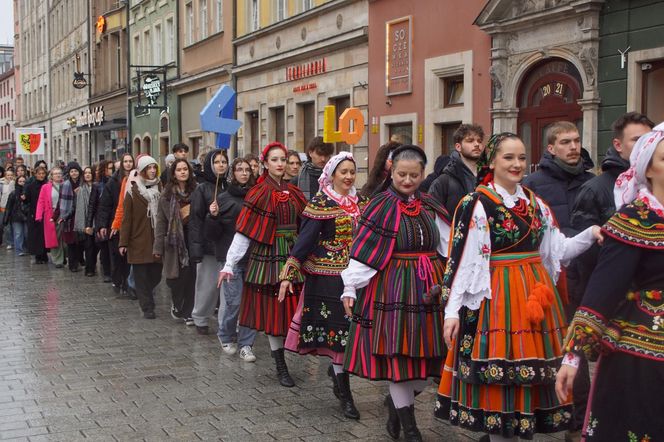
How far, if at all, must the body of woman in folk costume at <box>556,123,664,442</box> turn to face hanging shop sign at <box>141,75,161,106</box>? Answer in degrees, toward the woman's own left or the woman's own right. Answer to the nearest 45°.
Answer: approximately 180°

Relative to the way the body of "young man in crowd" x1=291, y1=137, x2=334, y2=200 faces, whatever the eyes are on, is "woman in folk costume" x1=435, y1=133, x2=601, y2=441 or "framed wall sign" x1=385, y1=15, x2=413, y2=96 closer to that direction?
the woman in folk costume
